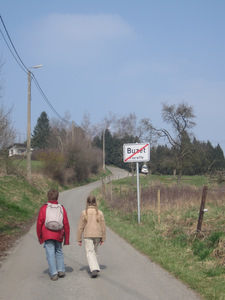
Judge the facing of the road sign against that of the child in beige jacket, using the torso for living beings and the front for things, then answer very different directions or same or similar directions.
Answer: very different directions

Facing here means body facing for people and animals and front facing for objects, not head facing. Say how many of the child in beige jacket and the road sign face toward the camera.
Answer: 1

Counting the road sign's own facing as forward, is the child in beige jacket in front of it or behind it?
in front

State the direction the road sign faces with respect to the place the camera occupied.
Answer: facing the viewer

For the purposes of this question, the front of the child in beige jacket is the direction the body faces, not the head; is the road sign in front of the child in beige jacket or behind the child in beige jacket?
in front

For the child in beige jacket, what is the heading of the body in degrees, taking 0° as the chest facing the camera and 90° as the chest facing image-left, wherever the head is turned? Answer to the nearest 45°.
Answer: approximately 180°

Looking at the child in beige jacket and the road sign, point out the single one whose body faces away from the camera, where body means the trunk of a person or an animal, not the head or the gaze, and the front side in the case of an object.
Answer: the child in beige jacket
